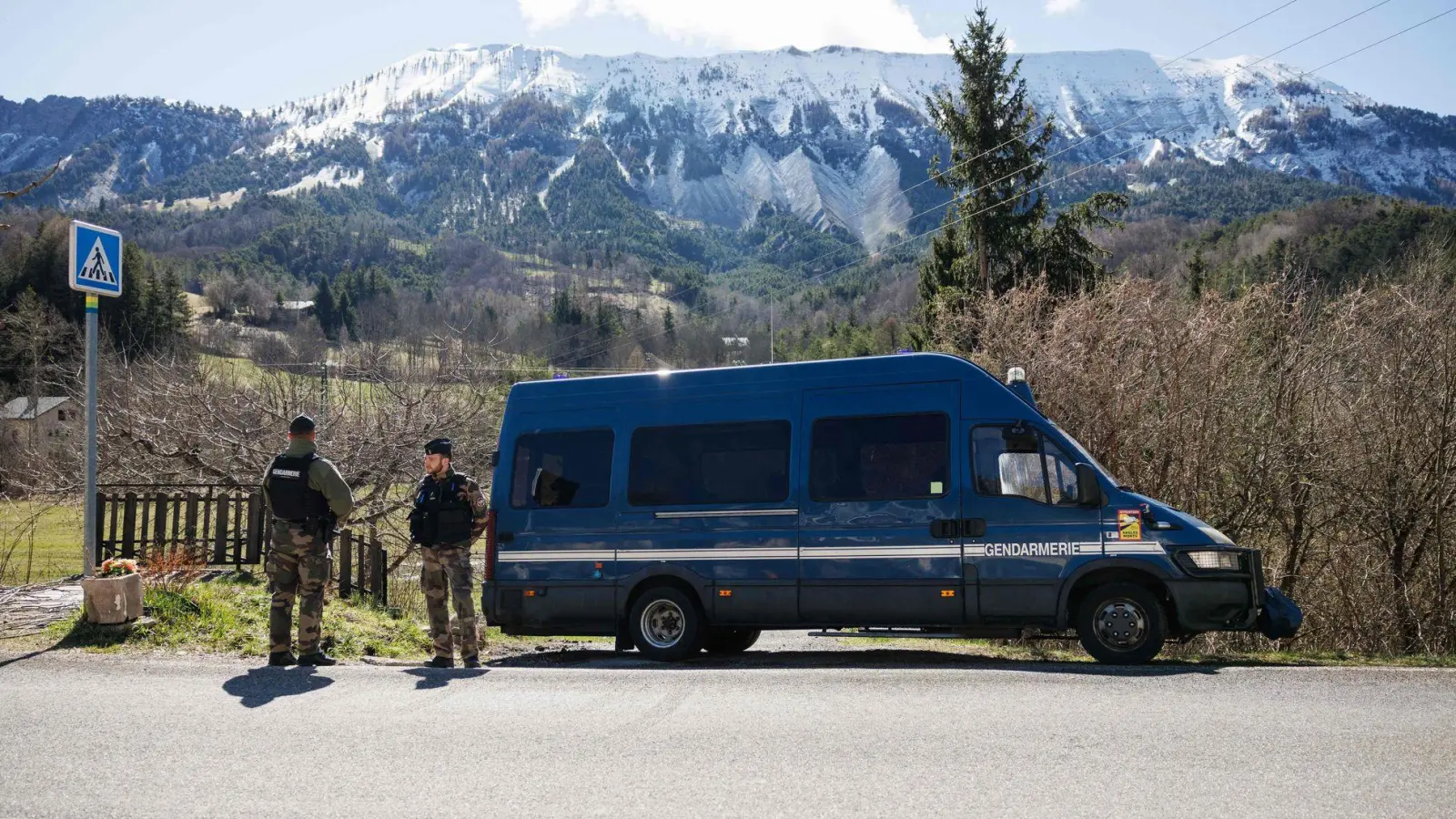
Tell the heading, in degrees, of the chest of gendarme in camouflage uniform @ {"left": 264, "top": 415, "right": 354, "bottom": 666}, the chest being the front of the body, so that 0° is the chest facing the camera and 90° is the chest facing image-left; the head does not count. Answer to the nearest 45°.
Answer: approximately 225°

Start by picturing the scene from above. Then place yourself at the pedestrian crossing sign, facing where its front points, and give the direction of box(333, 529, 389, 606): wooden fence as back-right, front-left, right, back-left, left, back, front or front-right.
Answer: left

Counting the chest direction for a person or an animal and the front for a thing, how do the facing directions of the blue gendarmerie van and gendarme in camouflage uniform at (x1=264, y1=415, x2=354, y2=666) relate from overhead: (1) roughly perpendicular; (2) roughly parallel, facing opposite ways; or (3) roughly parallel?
roughly perpendicular

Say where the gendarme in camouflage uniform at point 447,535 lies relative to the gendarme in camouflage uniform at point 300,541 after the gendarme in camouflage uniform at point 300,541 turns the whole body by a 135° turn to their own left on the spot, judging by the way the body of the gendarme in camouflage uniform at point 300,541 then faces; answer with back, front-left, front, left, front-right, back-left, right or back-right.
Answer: back

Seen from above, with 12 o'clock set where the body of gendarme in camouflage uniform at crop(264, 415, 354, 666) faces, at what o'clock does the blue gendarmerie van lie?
The blue gendarmerie van is roughly at 2 o'clock from the gendarme in camouflage uniform.

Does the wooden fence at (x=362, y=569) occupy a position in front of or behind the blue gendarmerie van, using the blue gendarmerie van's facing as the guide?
behind

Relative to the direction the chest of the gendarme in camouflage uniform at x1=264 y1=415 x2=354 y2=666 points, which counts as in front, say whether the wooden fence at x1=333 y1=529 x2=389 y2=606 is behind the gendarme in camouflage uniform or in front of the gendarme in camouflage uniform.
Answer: in front

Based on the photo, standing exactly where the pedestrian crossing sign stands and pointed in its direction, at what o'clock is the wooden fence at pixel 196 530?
The wooden fence is roughly at 8 o'clock from the pedestrian crossing sign.

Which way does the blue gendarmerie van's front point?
to the viewer's right

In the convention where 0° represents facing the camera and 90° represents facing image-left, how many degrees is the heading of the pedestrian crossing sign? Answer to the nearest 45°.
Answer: approximately 315°

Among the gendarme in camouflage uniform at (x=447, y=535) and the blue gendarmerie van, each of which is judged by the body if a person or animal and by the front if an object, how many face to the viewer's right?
1

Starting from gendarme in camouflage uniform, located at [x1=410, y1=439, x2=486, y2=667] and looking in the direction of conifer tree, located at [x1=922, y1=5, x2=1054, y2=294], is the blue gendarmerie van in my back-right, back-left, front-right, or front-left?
front-right

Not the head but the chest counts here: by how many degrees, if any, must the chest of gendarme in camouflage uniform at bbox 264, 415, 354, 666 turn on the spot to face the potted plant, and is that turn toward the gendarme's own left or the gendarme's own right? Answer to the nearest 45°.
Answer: approximately 90° to the gendarme's own left

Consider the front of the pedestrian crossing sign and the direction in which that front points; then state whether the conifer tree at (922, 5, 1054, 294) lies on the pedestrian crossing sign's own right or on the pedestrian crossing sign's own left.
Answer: on the pedestrian crossing sign's own left

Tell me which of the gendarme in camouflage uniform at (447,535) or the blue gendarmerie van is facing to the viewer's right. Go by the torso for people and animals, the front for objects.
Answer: the blue gendarmerie van

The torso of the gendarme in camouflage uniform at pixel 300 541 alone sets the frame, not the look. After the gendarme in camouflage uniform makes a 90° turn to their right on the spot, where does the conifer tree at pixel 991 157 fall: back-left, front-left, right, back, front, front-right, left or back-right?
left

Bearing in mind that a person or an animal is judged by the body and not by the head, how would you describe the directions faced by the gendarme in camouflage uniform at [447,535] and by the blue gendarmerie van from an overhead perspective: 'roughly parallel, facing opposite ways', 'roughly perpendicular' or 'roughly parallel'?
roughly perpendicular

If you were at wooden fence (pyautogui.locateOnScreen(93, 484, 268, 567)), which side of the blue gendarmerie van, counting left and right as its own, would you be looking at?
back

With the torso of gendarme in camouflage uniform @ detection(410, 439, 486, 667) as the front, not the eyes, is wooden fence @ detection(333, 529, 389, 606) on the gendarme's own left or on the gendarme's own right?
on the gendarme's own right
